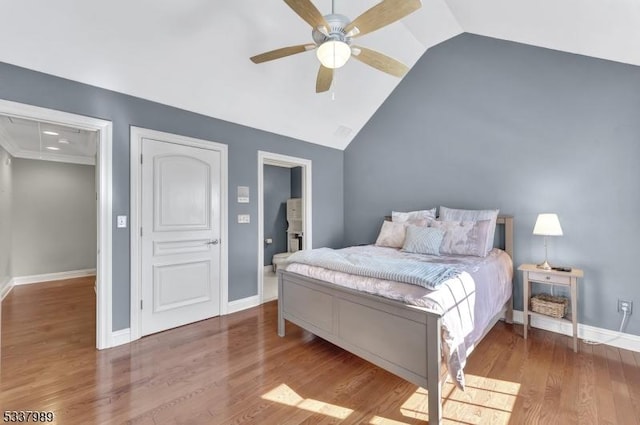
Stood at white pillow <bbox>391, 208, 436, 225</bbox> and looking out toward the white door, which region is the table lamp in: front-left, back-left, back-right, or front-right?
back-left

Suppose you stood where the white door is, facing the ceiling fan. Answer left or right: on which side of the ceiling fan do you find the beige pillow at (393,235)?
left

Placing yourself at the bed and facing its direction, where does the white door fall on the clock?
The white door is roughly at 2 o'clock from the bed.

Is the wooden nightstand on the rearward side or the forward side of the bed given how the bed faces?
on the rearward side

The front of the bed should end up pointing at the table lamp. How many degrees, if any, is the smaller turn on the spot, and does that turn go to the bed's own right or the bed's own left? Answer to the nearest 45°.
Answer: approximately 180°

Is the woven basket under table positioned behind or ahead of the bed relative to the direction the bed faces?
behind

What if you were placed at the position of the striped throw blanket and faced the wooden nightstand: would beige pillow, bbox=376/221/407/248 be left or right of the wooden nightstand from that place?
left

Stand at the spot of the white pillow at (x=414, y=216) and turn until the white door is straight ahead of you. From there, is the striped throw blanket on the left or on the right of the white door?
left

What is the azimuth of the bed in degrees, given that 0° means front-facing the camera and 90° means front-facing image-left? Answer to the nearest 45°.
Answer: approximately 45°
